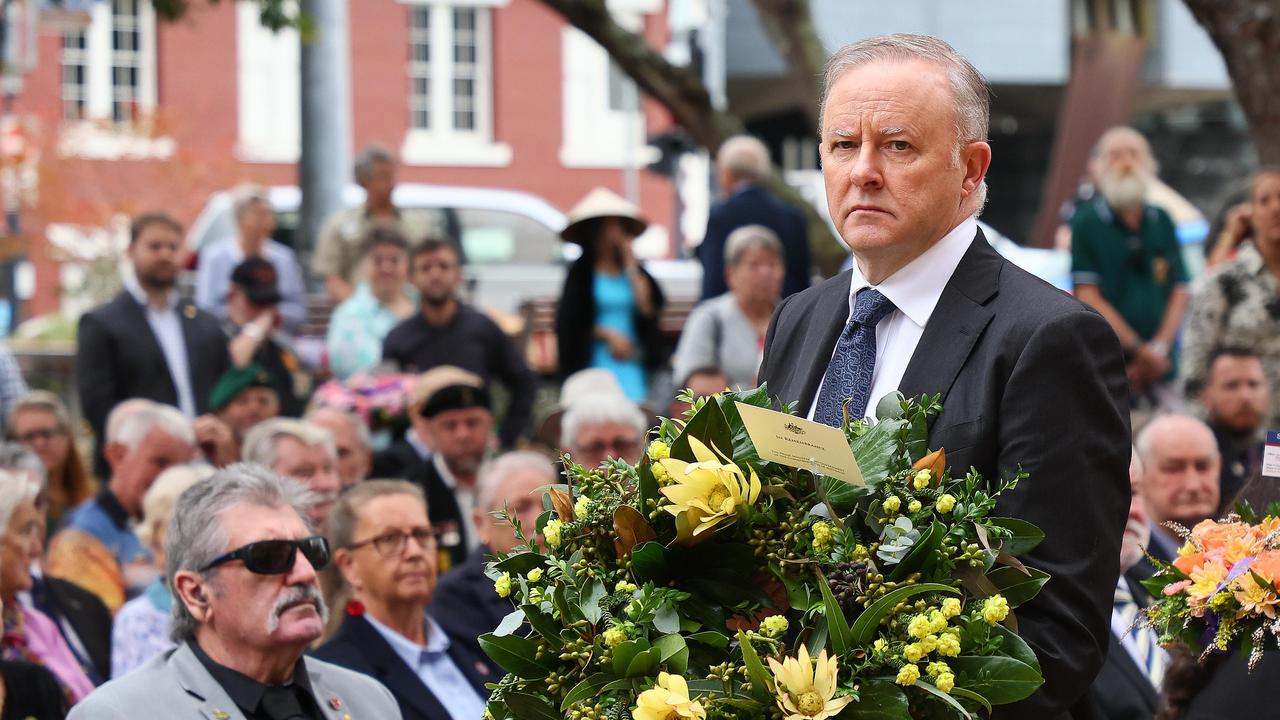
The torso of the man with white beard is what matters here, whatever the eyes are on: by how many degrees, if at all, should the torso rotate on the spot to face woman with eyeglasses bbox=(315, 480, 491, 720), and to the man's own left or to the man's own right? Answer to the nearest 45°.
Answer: approximately 45° to the man's own right

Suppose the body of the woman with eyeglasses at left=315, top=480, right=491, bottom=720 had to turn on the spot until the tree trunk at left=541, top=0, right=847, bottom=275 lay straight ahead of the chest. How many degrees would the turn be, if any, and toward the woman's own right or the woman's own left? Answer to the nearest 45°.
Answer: approximately 135° to the woman's own left

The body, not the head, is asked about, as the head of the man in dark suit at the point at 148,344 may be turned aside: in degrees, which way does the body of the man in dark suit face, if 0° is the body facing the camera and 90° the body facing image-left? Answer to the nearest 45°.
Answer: approximately 315°

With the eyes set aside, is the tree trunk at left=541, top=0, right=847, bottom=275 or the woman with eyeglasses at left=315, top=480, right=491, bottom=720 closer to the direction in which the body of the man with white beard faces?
the woman with eyeglasses

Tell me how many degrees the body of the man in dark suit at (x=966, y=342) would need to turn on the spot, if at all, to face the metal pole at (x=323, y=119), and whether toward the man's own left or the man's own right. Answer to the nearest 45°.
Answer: approximately 90° to the man's own right

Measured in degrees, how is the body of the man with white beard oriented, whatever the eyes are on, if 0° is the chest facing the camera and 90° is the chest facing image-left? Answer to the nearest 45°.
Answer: approximately 0°

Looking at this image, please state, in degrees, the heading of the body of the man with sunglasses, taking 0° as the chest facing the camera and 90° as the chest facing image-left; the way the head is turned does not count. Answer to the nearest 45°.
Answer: approximately 315°

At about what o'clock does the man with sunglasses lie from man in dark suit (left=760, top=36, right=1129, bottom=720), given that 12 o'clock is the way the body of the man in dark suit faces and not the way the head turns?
The man with sunglasses is roughly at 3 o'clock from the man in dark suit.

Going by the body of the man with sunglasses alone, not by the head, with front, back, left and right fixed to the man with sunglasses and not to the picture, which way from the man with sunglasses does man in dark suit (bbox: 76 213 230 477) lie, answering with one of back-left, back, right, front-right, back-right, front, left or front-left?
back-left

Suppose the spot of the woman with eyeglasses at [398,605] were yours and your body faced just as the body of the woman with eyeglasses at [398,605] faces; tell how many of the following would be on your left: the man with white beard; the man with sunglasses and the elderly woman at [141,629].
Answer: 1
